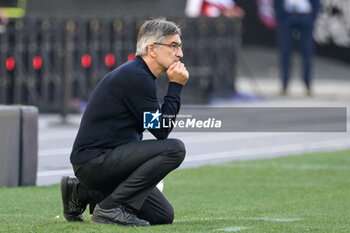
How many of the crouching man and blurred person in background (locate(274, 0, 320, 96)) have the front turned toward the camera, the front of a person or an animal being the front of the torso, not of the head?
1

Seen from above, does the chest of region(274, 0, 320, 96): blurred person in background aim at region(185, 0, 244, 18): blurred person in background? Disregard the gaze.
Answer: no

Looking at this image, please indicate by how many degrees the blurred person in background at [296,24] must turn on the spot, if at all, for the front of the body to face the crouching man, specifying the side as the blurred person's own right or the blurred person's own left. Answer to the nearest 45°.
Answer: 0° — they already face them

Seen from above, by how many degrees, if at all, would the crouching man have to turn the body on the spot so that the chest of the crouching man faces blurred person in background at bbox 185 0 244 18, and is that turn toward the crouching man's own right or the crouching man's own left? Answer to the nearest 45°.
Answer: approximately 90° to the crouching man's own left

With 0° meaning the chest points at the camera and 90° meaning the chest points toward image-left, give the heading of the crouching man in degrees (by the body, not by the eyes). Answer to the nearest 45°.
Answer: approximately 270°

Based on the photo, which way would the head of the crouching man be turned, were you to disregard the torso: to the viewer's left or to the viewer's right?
to the viewer's right

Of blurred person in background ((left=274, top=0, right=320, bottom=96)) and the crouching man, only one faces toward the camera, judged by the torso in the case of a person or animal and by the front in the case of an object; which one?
the blurred person in background

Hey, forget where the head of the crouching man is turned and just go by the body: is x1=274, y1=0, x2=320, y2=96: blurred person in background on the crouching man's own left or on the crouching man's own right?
on the crouching man's own left

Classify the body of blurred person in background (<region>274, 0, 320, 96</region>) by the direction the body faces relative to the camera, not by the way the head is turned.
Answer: toward the camera

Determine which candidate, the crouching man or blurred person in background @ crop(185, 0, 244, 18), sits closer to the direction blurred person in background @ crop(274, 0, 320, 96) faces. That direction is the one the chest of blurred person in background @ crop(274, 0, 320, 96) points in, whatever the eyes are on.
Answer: the crouching man

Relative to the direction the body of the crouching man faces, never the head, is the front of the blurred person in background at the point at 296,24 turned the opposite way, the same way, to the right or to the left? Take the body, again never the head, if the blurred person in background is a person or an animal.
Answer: to the right
